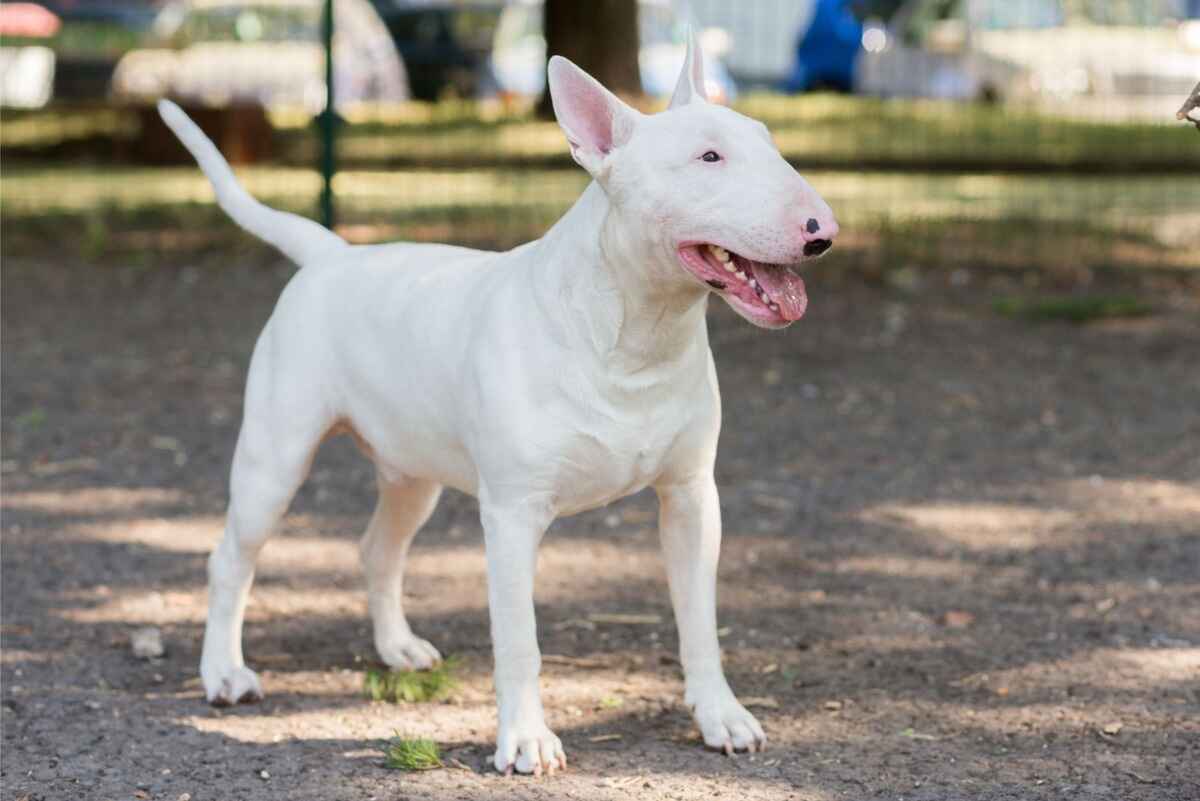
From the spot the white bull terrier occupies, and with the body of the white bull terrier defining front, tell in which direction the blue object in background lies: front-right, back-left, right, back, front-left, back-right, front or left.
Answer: back-left

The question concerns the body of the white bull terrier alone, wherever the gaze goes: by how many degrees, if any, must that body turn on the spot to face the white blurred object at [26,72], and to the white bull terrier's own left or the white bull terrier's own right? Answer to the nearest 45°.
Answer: approximately 135° to the white bull terrier's own left

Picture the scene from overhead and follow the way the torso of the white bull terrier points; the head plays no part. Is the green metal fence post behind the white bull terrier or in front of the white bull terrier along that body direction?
behind

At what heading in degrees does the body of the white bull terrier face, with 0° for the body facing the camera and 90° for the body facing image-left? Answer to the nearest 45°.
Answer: approximately 315°

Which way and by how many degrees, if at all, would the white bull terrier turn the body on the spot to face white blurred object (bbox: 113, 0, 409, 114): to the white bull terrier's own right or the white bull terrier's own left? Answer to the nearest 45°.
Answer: approximately 135° to the white bull terrier's own left

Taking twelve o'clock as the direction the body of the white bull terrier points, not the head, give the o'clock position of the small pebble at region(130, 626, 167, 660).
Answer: The small pebble is roughly at 6 o'clock from the white bull terrier.

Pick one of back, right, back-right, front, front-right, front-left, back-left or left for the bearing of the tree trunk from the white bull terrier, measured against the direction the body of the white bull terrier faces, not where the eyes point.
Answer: back-left
